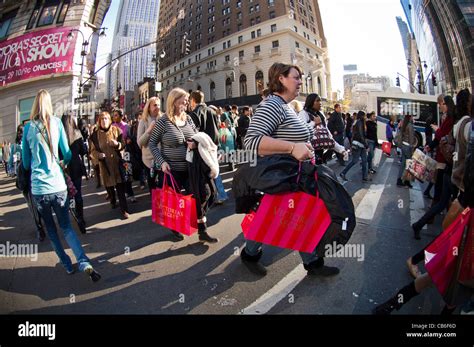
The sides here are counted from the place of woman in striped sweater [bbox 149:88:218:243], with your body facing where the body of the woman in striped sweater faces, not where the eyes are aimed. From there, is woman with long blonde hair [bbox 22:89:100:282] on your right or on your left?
on your right

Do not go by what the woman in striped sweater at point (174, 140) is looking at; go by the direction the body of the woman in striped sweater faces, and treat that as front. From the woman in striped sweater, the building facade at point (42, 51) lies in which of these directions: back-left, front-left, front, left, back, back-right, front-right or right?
back

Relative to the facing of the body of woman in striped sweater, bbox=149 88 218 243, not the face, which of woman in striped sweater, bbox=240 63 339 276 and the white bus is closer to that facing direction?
the woman in striped sweater

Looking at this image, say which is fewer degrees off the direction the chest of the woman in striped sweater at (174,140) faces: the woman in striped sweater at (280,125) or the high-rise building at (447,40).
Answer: the woman in striped sweater

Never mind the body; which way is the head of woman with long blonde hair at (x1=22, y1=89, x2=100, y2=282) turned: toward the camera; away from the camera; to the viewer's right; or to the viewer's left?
away from the camera

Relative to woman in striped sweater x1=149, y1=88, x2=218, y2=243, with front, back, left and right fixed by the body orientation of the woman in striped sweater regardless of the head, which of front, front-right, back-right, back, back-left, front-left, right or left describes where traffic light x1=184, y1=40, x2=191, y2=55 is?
back-left
